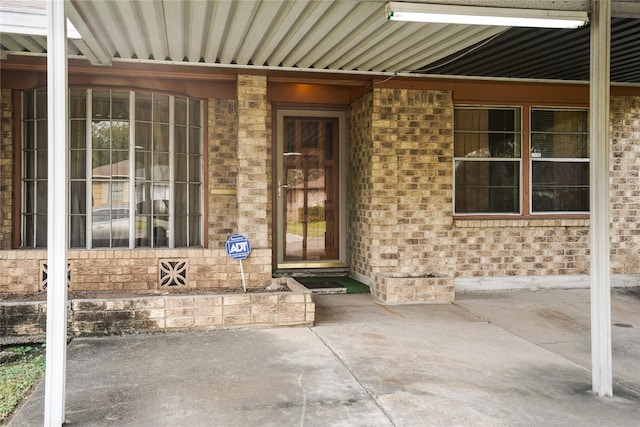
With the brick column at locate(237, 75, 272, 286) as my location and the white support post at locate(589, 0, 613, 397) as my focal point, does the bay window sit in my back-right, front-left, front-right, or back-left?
back-right

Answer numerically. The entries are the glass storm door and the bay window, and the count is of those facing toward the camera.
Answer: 2

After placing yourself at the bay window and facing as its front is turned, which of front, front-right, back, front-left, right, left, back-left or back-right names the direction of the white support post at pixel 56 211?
front

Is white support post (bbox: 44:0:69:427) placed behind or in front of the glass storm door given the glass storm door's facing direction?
in front

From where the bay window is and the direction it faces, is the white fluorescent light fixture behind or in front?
in front

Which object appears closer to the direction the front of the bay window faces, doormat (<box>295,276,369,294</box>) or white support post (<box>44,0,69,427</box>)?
the white support post

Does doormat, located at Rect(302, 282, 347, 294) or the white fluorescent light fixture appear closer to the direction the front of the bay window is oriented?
the white fluorescent light fixture

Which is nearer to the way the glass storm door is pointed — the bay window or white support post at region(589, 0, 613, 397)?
the white support post

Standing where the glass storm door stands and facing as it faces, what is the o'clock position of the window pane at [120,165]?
The window pane is roughly at 2 o'clock from the glass storm door.

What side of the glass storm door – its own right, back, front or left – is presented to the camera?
front

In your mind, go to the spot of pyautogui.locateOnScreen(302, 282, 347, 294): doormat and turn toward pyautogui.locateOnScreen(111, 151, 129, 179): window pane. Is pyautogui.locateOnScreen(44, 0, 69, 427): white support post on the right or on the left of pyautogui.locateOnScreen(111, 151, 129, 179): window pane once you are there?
left

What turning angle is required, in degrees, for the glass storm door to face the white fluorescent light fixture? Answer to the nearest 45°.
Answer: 0° — it already faces it
